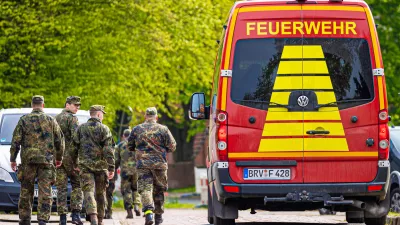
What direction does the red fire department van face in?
away from the camera

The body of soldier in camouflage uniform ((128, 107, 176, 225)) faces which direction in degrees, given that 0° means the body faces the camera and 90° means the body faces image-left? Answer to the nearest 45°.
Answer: approximately 180°

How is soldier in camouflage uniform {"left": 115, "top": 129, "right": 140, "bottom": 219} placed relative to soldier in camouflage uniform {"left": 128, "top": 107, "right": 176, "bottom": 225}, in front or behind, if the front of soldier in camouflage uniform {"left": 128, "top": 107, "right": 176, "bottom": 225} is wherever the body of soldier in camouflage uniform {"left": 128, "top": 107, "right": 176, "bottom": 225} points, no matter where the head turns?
in front

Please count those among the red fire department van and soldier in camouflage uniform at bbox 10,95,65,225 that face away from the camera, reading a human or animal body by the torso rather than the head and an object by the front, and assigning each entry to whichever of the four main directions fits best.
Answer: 2

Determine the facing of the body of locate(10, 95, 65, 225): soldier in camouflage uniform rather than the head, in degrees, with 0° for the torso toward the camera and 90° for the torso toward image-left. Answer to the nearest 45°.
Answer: approximately 180°
